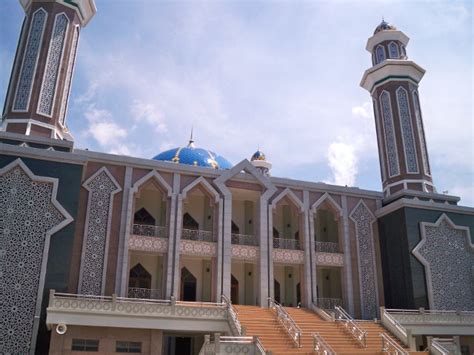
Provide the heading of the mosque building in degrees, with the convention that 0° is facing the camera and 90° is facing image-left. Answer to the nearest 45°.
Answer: approximately 315°
